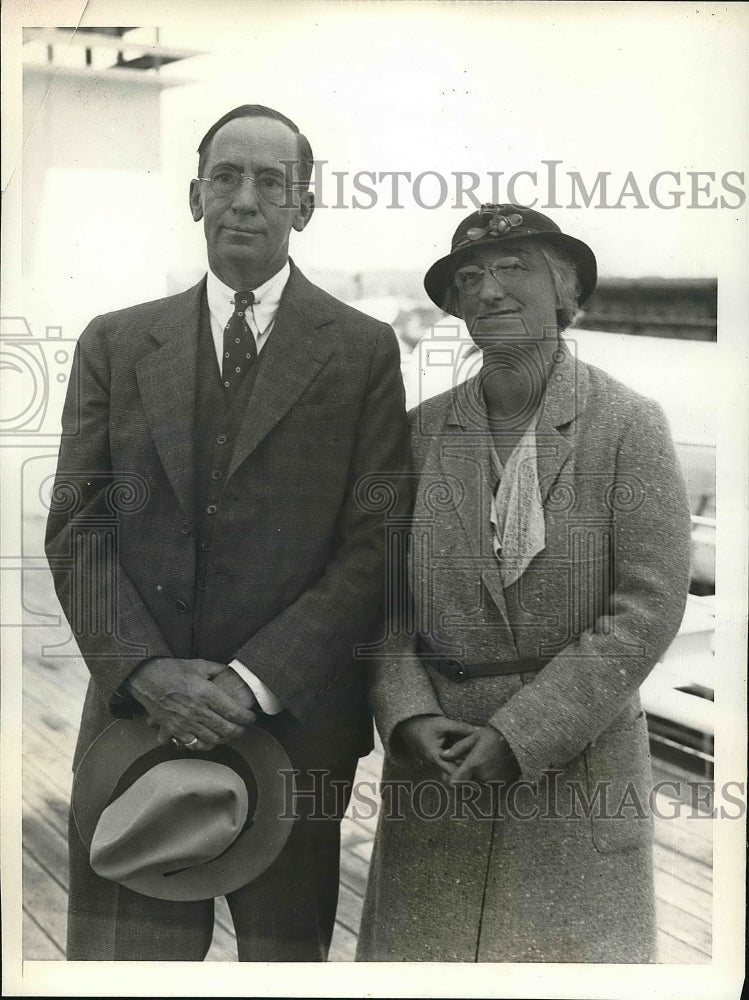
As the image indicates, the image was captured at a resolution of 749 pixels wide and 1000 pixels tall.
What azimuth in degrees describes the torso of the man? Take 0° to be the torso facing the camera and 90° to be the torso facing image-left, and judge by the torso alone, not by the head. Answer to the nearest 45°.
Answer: approximately 0°

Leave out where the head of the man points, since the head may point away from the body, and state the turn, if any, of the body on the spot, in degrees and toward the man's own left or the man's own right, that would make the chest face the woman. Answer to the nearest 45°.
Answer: approximately 90° to the man's own left
